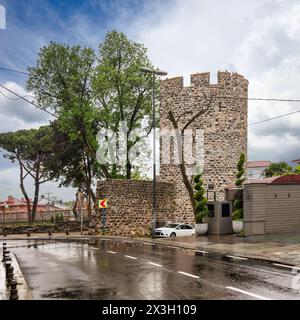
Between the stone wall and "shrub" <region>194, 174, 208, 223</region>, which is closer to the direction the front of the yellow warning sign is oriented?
the shrub

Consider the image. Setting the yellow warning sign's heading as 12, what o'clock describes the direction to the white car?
The white car is roughly at 10 o'clock from the yellow warning sign.

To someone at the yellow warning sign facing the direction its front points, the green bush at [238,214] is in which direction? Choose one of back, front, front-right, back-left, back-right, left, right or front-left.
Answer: front-left

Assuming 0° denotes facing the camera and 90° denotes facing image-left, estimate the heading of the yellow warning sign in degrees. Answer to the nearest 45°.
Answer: approximately 0°

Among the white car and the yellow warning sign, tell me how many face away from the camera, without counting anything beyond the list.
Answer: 0
